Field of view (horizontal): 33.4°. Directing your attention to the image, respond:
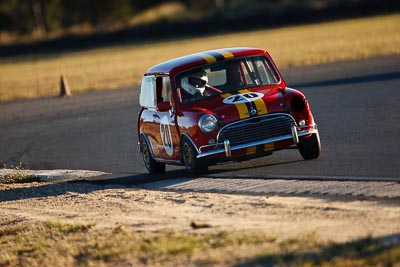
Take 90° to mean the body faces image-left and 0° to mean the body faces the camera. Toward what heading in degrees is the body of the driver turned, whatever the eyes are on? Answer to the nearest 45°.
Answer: approximately 315°

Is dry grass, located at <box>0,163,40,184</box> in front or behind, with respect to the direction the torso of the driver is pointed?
behind
